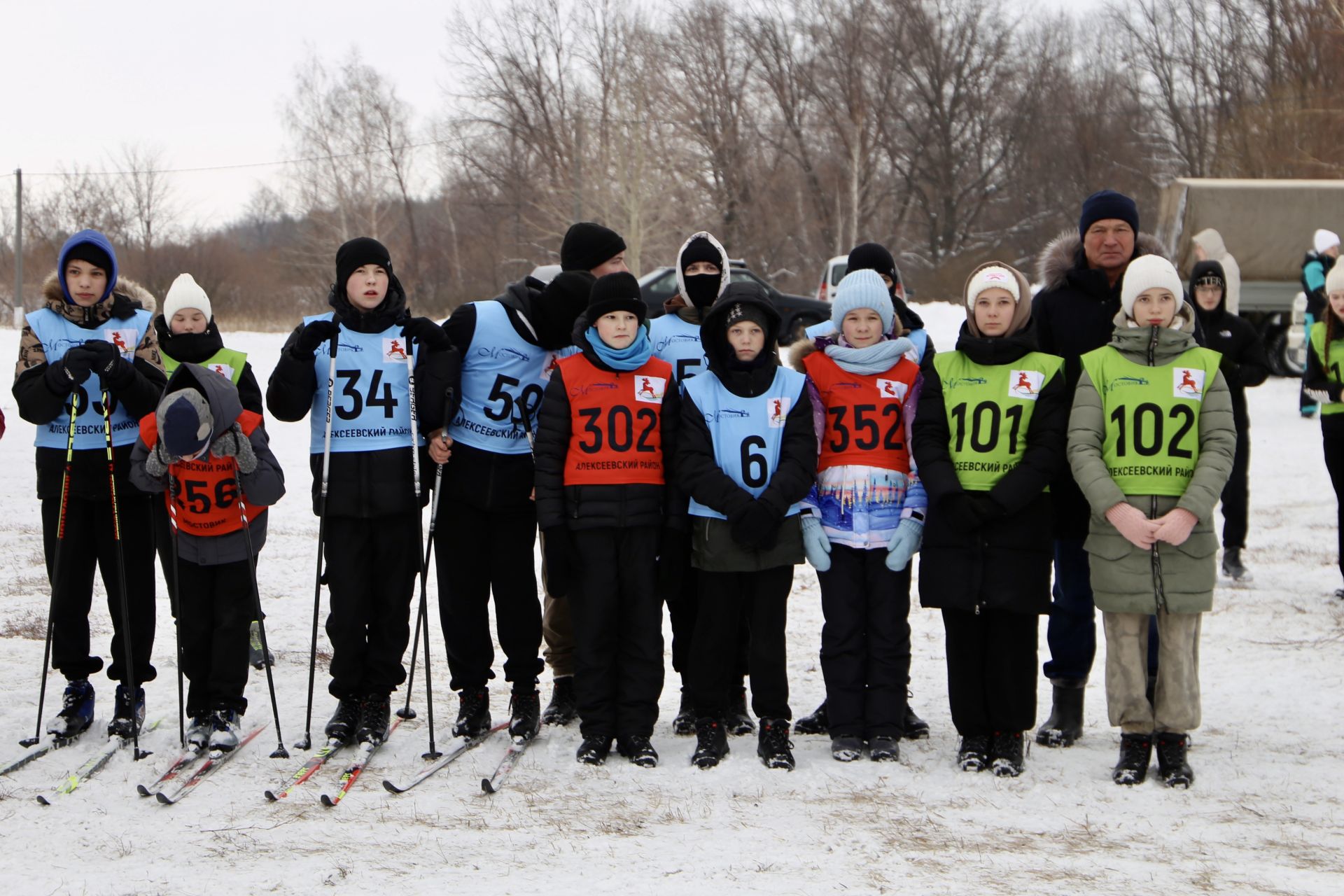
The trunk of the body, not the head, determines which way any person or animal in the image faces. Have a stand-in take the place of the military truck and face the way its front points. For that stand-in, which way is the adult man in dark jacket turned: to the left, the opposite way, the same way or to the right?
to the right

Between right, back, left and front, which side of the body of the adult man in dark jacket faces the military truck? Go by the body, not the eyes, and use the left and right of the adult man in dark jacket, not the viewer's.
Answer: back

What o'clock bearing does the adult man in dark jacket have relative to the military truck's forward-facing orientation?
The adult man in dark jacket is roughly at 3 o'clock from the military truck.

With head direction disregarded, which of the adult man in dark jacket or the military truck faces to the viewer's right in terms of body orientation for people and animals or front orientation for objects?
the military truck

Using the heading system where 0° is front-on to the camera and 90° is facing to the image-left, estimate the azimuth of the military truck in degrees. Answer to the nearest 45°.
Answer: approximately 270°

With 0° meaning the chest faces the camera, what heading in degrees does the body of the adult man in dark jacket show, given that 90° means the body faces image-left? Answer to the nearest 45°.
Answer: approximately 0°

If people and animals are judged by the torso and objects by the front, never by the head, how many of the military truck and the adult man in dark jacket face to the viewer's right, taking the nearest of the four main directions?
1
